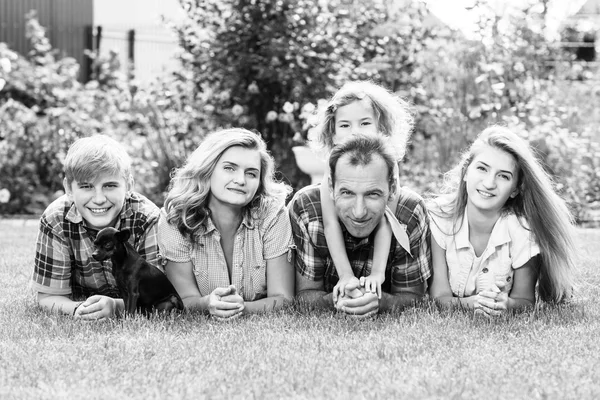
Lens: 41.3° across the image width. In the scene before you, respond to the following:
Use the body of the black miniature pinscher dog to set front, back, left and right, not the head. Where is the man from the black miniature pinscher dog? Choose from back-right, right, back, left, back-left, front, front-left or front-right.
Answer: back-left

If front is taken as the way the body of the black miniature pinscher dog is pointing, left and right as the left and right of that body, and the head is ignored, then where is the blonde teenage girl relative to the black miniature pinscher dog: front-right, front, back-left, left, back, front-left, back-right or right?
back-left

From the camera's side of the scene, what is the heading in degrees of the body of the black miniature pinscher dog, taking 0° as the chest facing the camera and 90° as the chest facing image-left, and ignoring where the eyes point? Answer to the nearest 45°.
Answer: approximately 45°

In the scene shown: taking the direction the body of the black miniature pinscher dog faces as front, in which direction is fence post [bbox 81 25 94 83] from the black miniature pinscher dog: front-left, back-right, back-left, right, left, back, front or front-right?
back-right
